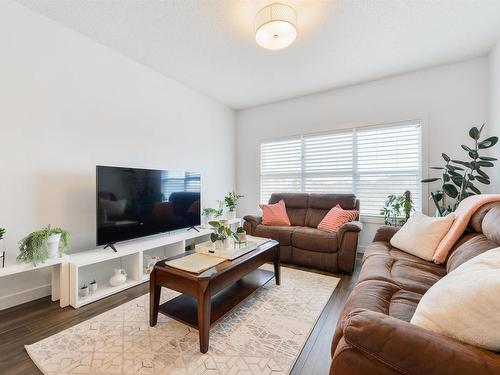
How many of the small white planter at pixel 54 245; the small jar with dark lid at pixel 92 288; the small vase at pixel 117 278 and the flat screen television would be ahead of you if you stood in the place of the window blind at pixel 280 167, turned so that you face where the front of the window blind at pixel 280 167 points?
4

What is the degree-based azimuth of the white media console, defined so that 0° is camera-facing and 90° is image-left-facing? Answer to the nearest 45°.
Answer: approximately 315°

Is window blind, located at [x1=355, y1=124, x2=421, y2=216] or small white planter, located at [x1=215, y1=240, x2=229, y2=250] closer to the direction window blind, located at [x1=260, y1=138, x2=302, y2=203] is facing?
the small white planter

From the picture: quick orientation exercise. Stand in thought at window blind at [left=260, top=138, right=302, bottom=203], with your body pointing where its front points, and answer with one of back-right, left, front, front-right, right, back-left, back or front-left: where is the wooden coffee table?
front-left

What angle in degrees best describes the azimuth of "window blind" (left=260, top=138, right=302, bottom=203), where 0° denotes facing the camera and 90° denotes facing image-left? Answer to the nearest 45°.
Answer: approximately 45°

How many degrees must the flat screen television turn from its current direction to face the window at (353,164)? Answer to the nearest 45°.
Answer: approximately 45° to its left

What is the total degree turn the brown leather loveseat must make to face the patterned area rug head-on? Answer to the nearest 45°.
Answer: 0° — it already faces it

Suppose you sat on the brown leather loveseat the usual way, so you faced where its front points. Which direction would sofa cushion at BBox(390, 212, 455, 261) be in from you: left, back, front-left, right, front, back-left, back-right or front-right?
left

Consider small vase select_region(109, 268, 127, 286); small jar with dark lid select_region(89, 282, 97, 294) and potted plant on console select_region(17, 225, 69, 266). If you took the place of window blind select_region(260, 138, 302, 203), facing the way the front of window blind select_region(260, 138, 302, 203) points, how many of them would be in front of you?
3

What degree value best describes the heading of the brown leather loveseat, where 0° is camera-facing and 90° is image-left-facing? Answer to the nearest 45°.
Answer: approximately 45°
